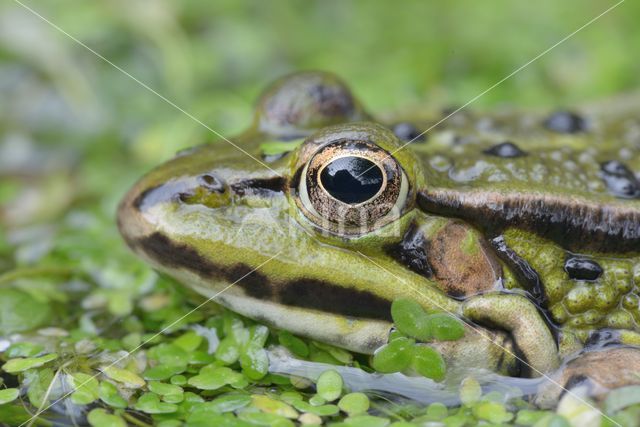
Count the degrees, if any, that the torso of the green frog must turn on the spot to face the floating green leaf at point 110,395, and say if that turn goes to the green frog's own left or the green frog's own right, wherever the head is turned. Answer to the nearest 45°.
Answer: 0° — it already faces it

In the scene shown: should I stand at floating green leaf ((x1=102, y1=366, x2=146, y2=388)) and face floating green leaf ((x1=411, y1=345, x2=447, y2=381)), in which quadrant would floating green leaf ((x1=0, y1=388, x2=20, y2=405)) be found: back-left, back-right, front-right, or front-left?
back-right

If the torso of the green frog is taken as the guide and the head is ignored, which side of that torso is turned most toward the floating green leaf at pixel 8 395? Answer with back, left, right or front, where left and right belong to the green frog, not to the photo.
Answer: front

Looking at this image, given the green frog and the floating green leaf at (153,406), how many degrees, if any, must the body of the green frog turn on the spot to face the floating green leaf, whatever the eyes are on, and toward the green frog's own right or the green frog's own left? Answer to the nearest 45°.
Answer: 0° — it already faces it

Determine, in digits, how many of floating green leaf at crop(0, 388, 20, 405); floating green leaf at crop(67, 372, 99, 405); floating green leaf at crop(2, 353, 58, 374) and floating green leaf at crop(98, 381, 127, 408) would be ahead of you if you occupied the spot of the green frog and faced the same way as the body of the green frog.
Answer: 4

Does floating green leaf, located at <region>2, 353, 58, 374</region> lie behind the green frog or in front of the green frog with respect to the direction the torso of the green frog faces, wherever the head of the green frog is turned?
in front

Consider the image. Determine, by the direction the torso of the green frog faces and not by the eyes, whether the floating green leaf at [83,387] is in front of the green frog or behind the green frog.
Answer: in front

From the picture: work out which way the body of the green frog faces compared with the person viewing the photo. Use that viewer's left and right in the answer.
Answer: facing to the left of the viewer

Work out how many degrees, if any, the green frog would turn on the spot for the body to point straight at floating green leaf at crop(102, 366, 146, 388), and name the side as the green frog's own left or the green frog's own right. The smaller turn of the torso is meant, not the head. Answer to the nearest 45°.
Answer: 0° — it already faces it

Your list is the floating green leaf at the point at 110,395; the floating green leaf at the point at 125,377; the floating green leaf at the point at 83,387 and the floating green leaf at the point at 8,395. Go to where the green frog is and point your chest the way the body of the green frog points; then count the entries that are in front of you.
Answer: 4
